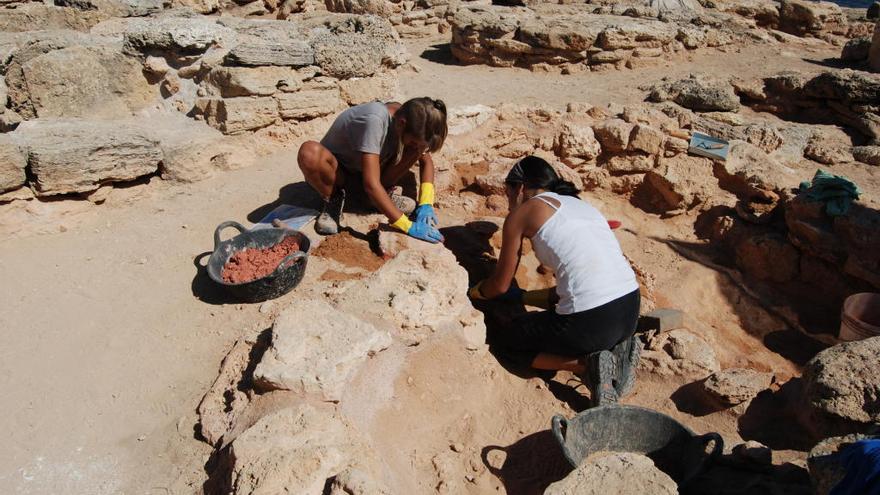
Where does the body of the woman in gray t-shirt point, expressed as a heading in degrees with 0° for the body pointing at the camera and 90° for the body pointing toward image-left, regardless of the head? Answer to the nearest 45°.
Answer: approximately 315°

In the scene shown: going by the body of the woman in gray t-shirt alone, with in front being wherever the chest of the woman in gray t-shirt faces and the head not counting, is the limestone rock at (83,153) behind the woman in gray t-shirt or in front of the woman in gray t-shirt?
behind

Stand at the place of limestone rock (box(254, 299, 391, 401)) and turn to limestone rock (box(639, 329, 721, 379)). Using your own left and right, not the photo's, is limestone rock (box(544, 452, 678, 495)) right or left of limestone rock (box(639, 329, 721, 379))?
right

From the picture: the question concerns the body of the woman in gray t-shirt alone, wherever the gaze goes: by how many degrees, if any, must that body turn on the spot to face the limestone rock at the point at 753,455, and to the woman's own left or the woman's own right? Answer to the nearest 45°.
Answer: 0° — they already face it

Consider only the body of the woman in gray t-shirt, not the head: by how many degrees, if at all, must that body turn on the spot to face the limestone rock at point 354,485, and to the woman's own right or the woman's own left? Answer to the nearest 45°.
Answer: approximately 45° to the woman's own right

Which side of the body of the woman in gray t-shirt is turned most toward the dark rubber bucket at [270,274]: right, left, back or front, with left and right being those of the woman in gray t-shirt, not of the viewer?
right

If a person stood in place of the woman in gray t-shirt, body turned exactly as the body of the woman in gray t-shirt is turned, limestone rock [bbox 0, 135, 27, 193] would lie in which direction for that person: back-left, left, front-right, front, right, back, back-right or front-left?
back-right

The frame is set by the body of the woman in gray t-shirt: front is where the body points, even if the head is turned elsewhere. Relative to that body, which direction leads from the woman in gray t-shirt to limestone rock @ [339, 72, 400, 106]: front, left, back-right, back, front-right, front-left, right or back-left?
back-left

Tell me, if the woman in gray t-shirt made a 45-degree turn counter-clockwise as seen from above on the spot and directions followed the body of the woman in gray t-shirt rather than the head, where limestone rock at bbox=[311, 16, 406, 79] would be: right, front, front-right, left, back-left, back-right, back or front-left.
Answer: left

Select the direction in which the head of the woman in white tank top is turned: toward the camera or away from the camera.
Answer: away from the camera

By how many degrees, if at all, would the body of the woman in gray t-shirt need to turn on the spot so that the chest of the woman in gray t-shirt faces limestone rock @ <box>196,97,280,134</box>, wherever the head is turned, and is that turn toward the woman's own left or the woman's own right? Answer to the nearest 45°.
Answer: approximately 180°

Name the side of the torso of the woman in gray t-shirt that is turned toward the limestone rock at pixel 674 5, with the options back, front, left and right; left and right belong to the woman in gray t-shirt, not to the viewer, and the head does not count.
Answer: left

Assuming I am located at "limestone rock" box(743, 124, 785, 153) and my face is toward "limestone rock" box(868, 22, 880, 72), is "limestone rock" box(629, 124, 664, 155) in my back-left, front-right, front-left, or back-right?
back-left

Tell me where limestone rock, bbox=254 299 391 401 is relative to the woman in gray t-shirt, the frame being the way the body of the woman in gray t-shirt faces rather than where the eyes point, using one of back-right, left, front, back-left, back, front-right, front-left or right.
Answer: front-right
